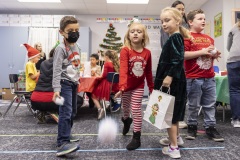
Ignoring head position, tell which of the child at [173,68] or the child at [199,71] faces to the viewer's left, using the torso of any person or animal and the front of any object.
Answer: the child at [173,68]

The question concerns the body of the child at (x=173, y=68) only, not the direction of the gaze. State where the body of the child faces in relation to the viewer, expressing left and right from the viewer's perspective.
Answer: facing to the left of the viewer

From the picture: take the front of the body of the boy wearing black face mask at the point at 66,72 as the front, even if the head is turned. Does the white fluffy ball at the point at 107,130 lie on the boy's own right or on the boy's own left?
on the boy's own left

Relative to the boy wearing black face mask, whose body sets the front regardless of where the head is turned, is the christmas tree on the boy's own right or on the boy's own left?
on the boy's own left

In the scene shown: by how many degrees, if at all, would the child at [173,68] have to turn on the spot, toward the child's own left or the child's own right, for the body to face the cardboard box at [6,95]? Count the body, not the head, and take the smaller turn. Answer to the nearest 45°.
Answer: approximately 45° to the child's own right

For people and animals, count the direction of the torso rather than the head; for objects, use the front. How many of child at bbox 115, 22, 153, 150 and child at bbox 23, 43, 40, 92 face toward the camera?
1

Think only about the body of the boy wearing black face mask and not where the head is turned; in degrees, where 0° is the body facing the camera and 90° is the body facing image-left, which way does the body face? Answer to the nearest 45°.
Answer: approximately 315°

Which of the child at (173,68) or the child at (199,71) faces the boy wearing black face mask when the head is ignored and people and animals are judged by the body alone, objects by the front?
the child at (173,68)
